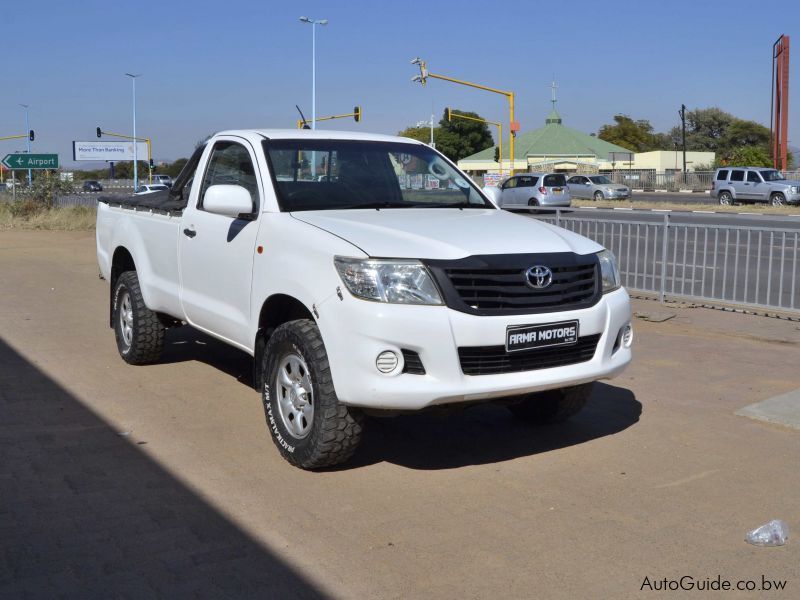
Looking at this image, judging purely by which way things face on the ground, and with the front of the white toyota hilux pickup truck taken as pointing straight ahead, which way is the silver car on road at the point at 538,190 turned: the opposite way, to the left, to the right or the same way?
the opposite way

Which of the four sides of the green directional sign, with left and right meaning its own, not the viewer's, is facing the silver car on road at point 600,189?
left

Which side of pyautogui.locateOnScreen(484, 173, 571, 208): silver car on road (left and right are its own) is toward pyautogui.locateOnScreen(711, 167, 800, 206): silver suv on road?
right

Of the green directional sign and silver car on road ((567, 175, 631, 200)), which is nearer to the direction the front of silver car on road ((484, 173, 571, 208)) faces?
the green directional sign

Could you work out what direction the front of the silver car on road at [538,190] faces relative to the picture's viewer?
facing away from the viewer and to the left of the viewer

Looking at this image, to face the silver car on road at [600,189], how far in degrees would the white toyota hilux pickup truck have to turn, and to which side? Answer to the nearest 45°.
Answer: approximately 135° to its left

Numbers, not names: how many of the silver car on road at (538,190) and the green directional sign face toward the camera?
1

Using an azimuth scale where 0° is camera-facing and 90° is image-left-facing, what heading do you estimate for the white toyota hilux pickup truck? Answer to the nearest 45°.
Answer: approximately 315°
